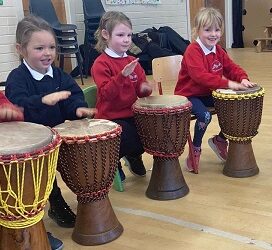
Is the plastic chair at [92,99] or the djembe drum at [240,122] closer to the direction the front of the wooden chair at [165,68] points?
the djembe drum

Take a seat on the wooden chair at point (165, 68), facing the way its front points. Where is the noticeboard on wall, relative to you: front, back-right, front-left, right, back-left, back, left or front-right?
back-left

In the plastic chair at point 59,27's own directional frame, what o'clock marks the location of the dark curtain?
The dark curtain is roughly at 9 o'clock from the plastic chair.

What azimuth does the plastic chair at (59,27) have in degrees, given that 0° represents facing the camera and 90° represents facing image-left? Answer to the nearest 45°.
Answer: approximately 315°

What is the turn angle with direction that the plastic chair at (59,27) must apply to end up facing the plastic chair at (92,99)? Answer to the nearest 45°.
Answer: approximately 45° to its right

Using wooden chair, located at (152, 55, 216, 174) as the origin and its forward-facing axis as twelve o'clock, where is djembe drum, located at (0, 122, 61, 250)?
The djembe drum is roughly at 2 o'clock from the wooden chair.

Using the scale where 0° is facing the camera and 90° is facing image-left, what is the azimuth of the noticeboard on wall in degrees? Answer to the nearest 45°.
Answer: approximately 0°

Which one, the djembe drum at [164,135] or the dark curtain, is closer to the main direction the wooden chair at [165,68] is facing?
the djembe drum

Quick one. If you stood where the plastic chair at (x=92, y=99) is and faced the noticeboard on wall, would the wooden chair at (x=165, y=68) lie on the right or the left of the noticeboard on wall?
right

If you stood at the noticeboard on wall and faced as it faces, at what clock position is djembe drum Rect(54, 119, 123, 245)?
The djembe drum is roughly at 12 o'clock from the noticeboard on wall.

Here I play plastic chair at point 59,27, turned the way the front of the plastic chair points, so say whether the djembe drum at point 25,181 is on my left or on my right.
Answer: on my right
